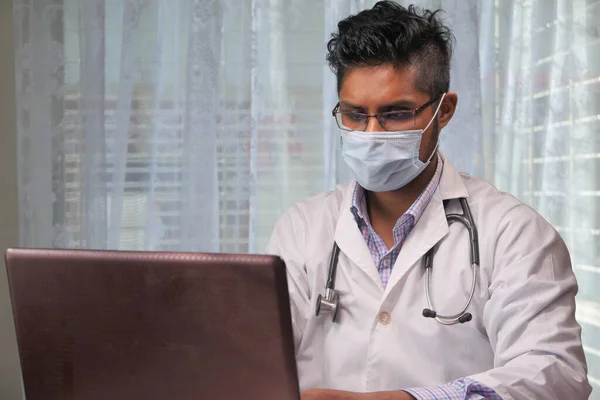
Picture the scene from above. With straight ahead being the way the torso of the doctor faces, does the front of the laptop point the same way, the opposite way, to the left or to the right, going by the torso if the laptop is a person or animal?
the opposite way

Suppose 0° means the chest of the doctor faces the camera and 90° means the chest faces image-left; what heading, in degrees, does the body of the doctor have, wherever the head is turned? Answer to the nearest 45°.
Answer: approximately 45°

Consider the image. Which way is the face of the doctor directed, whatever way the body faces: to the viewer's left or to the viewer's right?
to the viewer's left

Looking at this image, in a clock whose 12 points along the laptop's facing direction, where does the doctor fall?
The doctor is roughly at 12 o'clock from the laptop.

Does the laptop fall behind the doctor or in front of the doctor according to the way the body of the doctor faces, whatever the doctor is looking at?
in front

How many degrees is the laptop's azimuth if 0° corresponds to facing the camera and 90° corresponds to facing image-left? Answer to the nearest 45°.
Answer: approximately 225°
